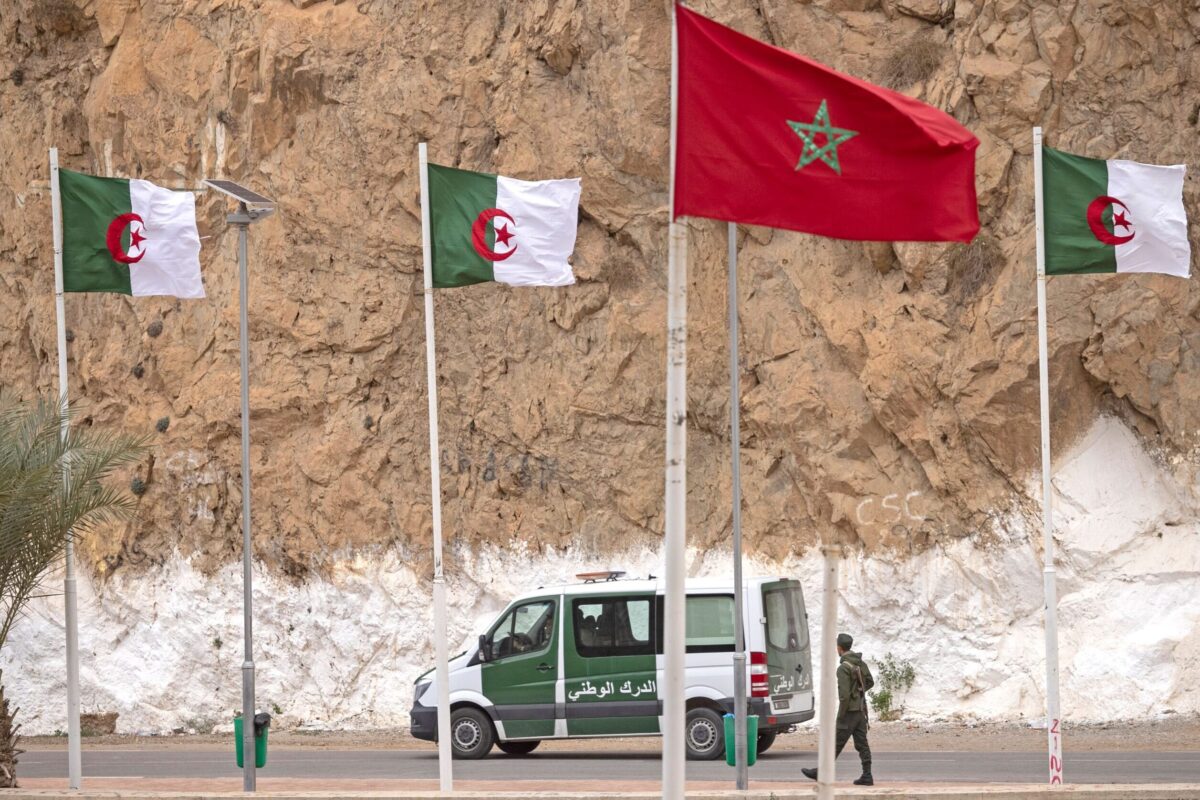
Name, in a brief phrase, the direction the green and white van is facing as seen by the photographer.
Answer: facing away from the viewer and to the left of the viewer

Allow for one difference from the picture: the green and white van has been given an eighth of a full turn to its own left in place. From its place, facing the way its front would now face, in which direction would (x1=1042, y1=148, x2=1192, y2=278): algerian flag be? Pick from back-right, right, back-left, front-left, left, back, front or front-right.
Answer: back-left

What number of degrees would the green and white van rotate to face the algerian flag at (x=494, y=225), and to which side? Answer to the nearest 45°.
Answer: approximately 135° to its left

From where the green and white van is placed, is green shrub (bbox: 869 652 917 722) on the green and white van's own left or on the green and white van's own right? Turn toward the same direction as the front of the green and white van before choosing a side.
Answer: on the green and white van's own right

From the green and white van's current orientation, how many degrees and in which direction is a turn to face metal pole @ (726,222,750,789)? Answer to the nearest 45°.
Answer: approximately 135° to its left

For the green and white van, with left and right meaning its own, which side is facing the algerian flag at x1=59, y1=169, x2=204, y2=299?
left

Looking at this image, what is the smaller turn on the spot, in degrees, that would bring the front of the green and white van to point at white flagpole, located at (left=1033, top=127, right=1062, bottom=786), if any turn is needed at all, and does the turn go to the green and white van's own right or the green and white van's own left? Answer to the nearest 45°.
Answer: approximately 180°

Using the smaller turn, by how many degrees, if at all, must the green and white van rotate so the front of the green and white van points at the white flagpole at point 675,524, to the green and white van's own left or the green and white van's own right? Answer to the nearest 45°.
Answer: approximately 135° to the green and white van's own left
